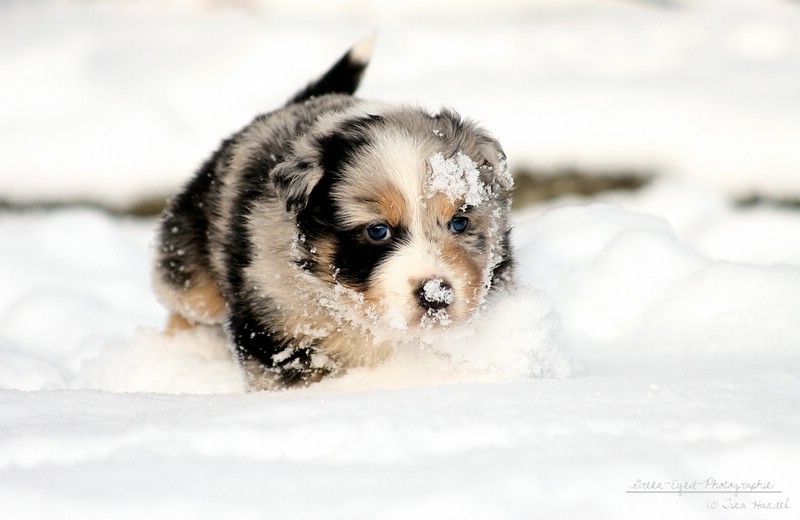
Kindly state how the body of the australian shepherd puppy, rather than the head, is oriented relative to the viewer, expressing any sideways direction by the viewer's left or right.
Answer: facing the viewer and to the right of the viewer
